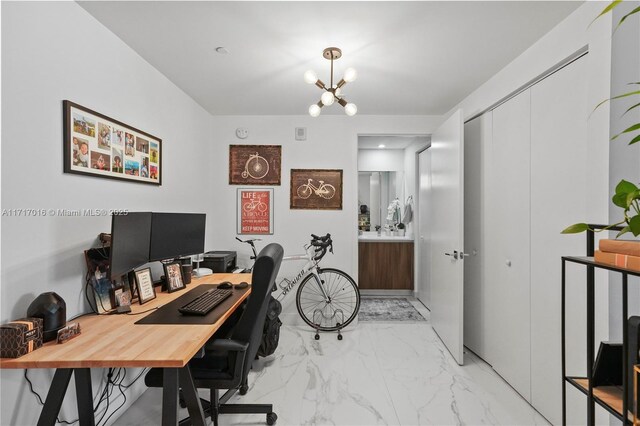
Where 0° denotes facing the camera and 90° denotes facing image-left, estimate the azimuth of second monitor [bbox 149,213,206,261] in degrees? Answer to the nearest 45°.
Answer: approximately 315°

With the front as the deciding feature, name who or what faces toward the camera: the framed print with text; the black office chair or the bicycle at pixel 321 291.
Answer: the framed print with text

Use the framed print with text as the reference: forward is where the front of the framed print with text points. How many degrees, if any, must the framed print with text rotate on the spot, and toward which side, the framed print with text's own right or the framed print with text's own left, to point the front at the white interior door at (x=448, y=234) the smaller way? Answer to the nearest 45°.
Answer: approximately 45° to the framed print with text's own left

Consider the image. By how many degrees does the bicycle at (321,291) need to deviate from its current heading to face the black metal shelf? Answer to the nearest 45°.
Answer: approximately 90° to its right

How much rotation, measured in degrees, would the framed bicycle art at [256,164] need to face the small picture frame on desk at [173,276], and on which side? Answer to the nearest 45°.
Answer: approximately 45° to its right

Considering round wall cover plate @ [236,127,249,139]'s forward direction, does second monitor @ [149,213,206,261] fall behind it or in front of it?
in front

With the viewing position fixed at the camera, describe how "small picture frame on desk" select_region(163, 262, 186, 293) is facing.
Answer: facing the viewer and to the right of the viewer

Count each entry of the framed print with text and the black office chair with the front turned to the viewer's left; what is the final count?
1

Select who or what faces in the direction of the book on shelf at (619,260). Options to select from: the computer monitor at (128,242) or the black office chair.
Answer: the computer monitor

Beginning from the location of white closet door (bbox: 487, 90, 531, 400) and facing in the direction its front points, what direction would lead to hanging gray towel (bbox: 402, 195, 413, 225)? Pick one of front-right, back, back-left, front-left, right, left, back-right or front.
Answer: right

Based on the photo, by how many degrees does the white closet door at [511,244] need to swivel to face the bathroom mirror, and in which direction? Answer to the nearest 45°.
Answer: approximately 90° to its right

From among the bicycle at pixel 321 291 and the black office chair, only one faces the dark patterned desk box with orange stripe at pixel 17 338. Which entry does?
the black office chair

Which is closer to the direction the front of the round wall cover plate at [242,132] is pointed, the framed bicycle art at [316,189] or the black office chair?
the black office chair

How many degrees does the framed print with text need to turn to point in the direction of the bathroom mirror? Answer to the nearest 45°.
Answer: approximately 135° to its left

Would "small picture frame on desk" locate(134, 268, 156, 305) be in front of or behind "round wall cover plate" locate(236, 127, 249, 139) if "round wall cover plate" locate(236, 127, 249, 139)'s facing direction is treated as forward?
in front

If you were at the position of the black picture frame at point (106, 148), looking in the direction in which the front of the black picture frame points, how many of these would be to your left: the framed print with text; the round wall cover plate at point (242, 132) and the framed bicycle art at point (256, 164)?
3

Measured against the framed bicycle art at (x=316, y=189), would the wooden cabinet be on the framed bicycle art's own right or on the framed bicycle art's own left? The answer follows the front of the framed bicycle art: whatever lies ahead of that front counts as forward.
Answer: on the framed bicycle art's own left

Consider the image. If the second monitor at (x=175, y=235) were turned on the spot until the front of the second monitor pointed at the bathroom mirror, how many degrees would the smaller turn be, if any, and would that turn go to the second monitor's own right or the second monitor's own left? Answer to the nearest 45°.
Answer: approximately 90° to the second monitor's own left
